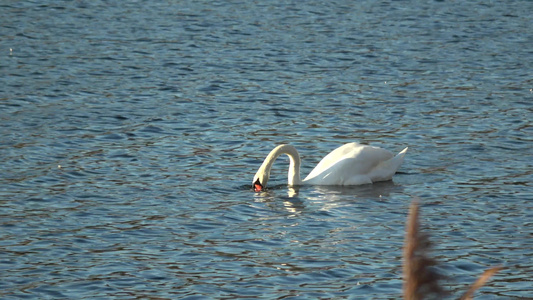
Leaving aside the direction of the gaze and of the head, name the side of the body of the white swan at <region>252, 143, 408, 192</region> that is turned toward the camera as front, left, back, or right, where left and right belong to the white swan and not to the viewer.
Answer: left

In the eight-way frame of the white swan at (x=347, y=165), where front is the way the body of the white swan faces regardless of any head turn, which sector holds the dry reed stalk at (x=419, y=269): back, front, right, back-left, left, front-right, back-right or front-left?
left
